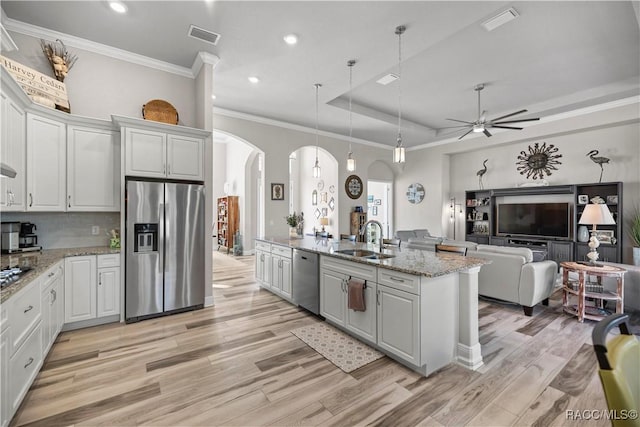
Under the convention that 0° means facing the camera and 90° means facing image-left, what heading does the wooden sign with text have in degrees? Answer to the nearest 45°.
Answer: approximately 315°

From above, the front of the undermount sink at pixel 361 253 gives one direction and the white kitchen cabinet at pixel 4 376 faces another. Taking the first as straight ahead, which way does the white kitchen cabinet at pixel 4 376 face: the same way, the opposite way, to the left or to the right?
the opposite way

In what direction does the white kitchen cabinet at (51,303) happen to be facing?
to the viewer's right

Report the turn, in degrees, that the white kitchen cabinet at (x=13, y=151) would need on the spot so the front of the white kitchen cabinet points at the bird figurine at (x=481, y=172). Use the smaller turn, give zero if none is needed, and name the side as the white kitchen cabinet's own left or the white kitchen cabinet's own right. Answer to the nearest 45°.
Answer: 0° — it already faces it

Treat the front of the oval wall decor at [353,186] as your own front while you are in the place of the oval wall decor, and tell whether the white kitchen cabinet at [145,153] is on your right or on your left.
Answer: on your right

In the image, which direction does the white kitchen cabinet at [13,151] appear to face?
to the viewer's right

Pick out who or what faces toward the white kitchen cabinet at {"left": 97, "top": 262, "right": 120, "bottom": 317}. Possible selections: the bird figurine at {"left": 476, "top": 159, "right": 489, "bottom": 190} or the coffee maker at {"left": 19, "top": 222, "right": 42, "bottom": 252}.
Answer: the coffee maker
